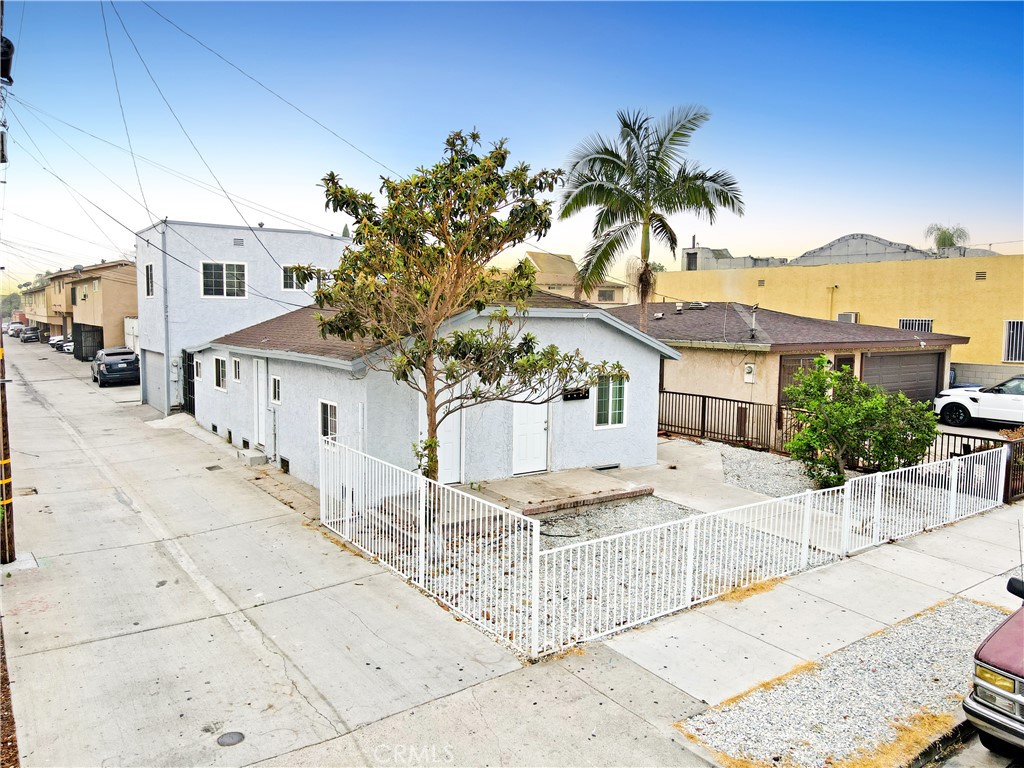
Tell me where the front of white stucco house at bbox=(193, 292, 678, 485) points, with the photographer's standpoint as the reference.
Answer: facing the viewer and to the right of the viewer

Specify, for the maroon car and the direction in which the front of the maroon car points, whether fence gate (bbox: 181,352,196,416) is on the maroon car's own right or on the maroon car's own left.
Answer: on the maroon car's own right

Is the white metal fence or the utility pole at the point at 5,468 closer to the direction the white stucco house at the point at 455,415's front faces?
the white metal fence

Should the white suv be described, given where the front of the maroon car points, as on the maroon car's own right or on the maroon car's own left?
on the maroon car's own right

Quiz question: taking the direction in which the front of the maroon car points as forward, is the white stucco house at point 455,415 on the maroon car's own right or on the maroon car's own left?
on the maroon car's own right

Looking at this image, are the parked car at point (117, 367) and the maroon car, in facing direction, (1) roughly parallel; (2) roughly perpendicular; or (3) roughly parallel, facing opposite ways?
roughly perpendicular

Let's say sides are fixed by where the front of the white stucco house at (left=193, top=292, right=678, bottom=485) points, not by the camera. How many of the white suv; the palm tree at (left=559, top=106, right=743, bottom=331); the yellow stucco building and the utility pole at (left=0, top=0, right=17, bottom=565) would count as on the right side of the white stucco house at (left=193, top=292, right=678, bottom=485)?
1

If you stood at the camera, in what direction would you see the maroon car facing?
facing the viewer and to the left of the viewer

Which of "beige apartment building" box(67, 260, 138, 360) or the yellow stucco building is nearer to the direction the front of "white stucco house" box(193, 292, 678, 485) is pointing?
the yellow stucco building
